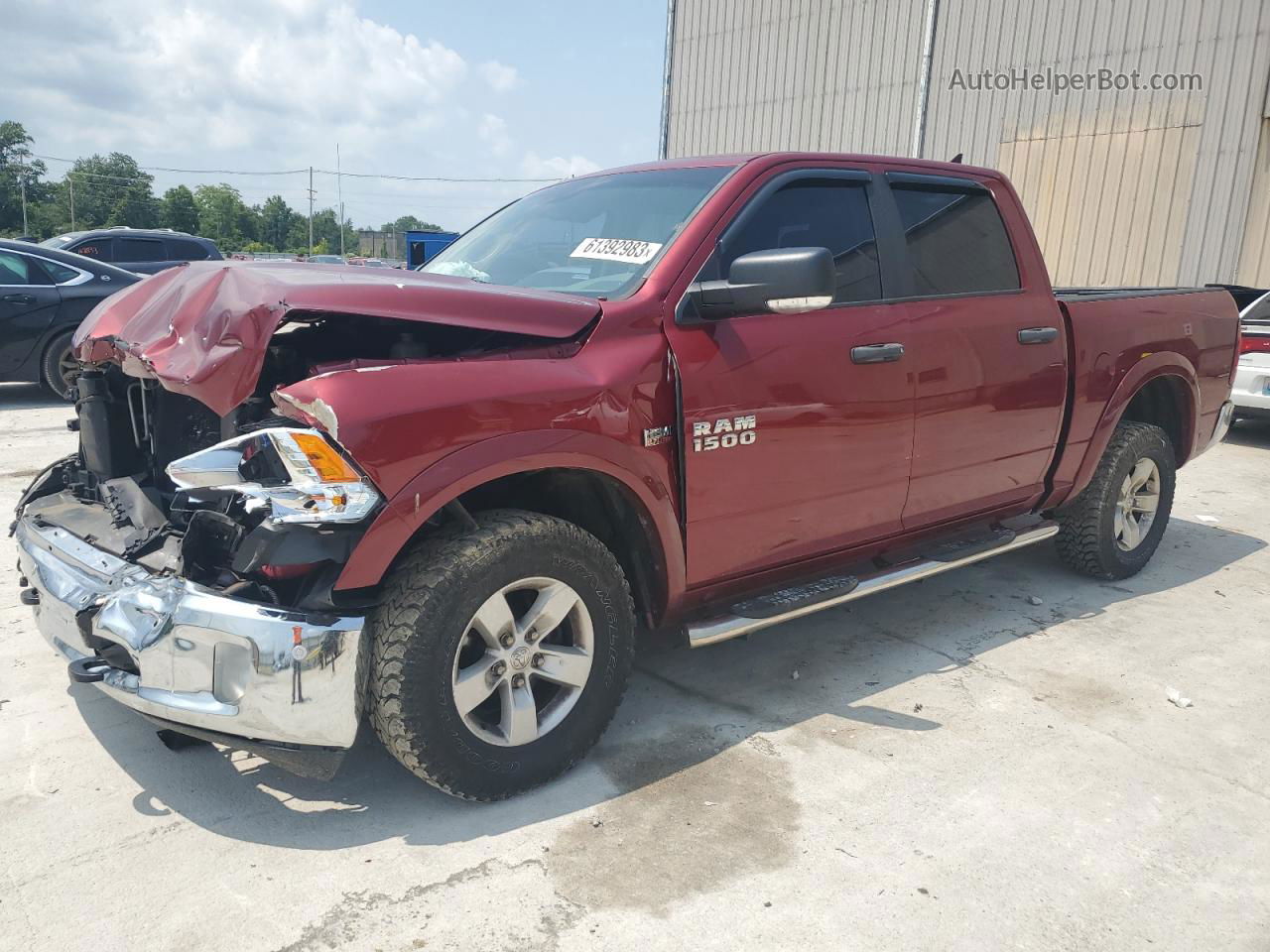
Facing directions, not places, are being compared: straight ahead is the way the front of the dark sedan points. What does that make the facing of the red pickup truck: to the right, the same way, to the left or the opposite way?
the same way

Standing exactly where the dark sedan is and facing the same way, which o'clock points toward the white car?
The white car is roughly at 7 o'clock from the dark sedan.

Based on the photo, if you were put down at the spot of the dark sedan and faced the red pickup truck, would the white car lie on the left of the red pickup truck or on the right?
left

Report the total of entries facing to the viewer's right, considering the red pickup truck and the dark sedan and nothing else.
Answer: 0

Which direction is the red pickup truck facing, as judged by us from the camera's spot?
facing the viewer and to the left of the viewer

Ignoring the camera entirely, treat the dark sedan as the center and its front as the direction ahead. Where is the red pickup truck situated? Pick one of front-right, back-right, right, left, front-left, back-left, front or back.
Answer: left

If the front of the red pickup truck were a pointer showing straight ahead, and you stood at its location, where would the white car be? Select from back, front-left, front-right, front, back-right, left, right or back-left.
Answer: back

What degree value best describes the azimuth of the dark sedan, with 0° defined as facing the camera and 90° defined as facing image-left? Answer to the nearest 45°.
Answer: approximately 90°

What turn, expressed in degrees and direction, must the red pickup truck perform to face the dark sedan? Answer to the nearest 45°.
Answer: approximately 90° to its right

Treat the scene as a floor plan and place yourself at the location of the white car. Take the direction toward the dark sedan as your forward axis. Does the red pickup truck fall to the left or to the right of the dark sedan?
left
